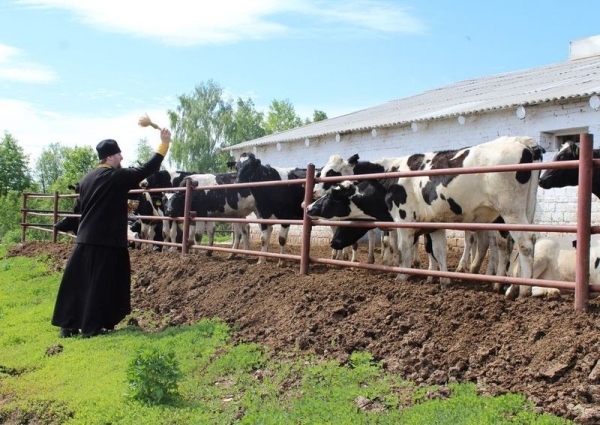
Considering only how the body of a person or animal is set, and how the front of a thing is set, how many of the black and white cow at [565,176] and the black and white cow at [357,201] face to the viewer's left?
2

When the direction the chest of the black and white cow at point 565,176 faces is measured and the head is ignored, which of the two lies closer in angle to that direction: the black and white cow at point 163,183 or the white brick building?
the black and white cow

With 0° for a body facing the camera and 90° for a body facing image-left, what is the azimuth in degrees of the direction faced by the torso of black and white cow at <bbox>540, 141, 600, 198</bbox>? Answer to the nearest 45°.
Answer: approximately 90°

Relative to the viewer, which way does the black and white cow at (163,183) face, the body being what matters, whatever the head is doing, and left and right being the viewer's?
facing the viewer and to the left of the viewer

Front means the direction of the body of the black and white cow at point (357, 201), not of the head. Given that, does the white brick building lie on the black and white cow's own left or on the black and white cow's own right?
on the black and white cow's own right

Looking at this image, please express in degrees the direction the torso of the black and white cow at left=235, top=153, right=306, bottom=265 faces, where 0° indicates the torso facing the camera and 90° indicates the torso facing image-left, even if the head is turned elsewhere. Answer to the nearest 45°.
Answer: approximately 45°

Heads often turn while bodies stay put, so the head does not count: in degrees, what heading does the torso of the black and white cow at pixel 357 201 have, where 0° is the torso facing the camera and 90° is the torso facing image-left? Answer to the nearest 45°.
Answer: approximately 90°
